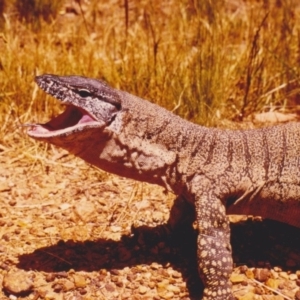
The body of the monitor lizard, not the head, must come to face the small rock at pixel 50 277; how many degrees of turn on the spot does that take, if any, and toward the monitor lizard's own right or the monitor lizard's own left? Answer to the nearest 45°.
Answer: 0° — it already faces it

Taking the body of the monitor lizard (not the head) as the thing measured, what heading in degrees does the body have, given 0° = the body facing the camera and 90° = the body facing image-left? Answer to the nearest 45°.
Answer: approximately 90°

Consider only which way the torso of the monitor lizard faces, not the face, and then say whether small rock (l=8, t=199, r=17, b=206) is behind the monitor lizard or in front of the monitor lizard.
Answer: in front

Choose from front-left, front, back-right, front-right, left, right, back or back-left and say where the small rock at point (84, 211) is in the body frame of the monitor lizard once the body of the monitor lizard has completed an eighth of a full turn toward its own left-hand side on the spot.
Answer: right

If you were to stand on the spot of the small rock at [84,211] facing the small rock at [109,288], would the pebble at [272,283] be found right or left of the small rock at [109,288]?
left
